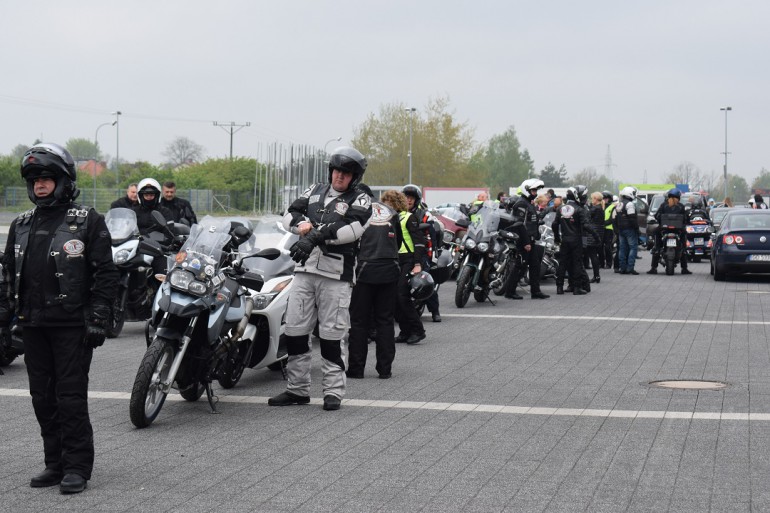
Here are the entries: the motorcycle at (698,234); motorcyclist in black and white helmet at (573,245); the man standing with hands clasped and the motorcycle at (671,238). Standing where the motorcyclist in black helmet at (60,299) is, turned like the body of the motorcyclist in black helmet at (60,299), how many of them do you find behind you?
4

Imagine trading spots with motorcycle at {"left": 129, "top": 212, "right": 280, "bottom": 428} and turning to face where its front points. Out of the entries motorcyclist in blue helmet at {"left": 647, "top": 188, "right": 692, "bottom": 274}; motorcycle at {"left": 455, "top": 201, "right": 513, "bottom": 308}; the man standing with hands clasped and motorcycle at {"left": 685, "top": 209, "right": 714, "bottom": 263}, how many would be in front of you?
0

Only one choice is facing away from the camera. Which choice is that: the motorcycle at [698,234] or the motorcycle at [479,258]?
the motorcycle at [698,234]

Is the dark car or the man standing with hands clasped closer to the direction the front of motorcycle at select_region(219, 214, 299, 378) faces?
the man standing with hands clasped

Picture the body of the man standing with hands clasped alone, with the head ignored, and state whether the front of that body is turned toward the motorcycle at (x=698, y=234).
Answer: no

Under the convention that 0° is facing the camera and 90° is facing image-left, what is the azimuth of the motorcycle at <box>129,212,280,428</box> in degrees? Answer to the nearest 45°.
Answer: approximately 45°

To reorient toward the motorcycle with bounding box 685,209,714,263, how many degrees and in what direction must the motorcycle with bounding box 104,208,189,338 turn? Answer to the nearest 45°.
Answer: approximately 180°

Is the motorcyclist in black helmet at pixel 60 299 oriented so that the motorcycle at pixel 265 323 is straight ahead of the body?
no
